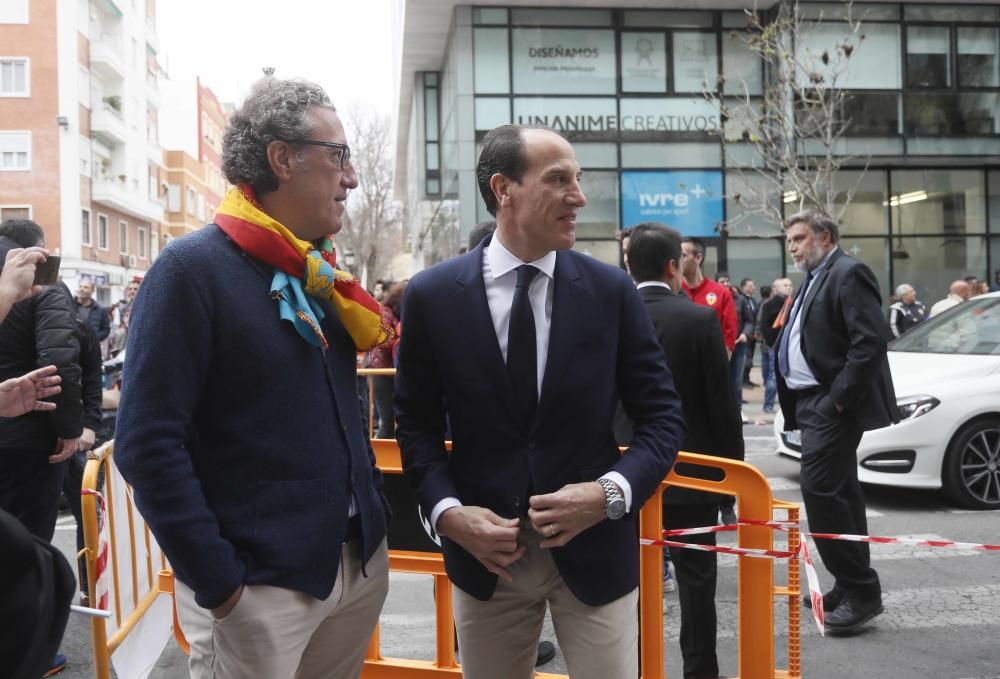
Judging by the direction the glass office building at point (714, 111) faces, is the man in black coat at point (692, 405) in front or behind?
in front

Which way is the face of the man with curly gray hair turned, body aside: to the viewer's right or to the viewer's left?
to the viewer's right

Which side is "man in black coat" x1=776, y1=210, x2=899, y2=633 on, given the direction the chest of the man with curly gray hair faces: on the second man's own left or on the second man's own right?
on the second man's own left

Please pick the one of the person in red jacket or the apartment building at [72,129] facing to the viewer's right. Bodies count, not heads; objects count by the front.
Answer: the apartment building

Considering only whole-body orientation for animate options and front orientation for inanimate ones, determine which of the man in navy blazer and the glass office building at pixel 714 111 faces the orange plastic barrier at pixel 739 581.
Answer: the glass office building

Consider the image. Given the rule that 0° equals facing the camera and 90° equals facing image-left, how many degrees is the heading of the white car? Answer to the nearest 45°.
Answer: approximately 45°

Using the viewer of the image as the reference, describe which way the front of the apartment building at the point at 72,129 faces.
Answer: facing to the right of the viewer

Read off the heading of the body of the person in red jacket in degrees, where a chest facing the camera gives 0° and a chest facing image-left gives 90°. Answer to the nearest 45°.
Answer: approximately 45°

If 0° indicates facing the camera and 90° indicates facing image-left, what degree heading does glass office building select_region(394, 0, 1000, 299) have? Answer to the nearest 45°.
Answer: approximately 0°
